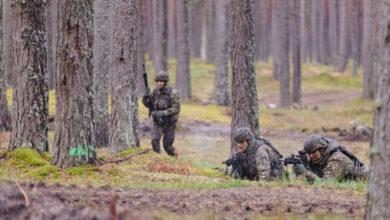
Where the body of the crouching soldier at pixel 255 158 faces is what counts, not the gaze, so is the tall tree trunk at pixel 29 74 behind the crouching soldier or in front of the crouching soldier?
in front

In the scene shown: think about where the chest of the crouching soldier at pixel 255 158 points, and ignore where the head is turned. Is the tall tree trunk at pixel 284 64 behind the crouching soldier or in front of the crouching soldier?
behind

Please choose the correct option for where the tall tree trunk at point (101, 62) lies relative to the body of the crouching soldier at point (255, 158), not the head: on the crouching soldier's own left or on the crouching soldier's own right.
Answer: on the crouching soldier's own right

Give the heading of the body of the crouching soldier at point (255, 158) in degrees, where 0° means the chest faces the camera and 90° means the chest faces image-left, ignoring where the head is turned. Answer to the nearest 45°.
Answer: approximately 45°

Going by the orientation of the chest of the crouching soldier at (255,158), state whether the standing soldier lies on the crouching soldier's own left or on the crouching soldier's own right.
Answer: on the crouching soldier's own right

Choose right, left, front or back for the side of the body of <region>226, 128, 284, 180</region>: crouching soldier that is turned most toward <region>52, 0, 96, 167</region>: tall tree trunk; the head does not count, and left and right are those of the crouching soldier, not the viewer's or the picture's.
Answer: front

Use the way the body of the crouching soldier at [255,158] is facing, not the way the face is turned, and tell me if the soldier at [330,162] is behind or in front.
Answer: behind

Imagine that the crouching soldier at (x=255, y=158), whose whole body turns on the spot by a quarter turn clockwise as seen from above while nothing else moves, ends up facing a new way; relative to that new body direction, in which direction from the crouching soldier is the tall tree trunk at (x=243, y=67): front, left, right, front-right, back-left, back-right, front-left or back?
front-right

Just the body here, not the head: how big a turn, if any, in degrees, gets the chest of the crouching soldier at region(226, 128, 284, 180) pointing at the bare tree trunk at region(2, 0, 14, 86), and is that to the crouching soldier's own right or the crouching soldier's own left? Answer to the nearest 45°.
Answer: approximately 90° to the crouching soldier's own right
